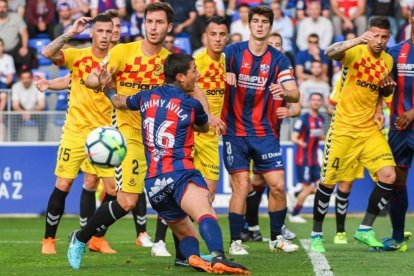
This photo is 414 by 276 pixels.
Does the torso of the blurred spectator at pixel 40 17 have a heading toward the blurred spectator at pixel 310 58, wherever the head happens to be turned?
no

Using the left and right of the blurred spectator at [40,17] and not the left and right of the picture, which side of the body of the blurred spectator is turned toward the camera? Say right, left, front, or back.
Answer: front

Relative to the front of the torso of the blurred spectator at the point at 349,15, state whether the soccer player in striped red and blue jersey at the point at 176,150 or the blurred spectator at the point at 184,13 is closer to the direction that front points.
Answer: the soccer player in striped red and blue jersey

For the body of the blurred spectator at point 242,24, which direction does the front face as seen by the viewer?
toward the camera

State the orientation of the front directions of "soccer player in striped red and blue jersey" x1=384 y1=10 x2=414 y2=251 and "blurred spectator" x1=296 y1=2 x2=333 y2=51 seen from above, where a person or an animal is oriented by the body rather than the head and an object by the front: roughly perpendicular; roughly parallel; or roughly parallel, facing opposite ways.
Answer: roughly parallel

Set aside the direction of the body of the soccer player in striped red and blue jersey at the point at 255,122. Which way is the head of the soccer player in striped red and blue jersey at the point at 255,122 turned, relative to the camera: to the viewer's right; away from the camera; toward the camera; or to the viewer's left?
toward the camera

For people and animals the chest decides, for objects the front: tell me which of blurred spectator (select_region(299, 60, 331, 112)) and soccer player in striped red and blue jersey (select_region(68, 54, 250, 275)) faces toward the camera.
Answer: the blurred spectator

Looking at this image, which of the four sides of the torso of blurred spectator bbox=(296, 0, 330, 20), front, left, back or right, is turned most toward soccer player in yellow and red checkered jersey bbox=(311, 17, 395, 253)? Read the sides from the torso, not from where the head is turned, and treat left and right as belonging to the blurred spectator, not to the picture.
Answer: front

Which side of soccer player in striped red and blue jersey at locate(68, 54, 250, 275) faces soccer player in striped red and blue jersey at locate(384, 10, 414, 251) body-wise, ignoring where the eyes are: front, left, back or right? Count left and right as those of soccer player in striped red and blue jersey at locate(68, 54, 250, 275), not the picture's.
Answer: front

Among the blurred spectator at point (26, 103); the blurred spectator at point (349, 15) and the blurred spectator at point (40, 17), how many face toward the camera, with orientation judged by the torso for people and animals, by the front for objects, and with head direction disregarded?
3

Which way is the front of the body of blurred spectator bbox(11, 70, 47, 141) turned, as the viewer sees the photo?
toward the camera

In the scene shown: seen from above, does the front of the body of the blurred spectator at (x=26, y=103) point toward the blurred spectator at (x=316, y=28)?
no

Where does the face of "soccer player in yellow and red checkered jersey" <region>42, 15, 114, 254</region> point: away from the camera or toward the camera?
toward the camera

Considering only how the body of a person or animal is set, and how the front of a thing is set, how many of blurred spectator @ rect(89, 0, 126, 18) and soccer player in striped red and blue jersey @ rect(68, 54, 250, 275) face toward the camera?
1

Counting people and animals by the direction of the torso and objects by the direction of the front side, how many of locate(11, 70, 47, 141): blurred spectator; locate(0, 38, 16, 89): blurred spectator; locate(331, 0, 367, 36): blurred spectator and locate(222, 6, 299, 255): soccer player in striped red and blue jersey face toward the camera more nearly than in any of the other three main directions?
4
